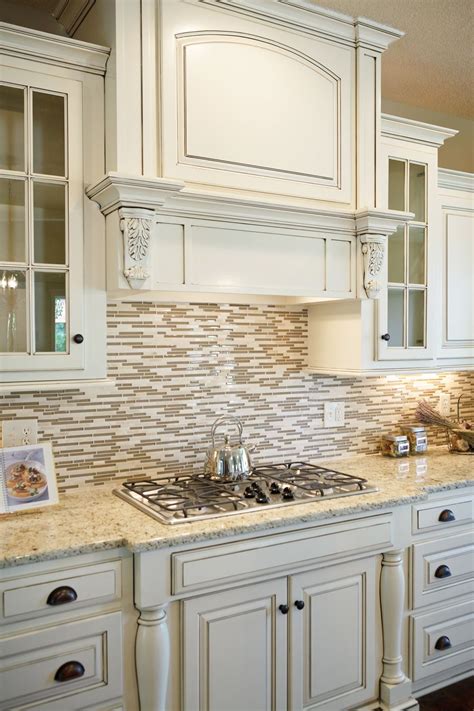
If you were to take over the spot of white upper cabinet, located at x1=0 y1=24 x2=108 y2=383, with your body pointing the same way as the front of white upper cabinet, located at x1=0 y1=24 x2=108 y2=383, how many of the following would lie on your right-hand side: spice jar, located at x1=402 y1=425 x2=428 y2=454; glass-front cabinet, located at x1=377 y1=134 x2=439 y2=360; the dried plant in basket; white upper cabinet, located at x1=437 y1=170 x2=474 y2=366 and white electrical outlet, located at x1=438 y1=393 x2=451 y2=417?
0

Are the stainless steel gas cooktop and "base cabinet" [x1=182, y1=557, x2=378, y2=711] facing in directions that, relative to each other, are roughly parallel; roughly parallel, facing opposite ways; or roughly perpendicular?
roughly parallel

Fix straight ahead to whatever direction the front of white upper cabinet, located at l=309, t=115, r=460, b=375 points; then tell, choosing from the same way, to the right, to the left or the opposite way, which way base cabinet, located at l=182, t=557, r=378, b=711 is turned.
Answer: the same way

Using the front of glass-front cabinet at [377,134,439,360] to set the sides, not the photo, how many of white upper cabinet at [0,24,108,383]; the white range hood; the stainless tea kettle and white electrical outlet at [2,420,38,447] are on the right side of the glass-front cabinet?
4

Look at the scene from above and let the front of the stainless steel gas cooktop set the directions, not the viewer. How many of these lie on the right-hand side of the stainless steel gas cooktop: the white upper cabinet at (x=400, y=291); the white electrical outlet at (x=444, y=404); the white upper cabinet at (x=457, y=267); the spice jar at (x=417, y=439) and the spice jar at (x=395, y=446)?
0

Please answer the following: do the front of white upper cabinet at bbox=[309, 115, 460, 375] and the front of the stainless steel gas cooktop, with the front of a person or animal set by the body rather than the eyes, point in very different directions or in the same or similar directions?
same or similar directions

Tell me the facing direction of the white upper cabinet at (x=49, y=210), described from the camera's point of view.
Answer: facing the viewer and to the right of the viewer

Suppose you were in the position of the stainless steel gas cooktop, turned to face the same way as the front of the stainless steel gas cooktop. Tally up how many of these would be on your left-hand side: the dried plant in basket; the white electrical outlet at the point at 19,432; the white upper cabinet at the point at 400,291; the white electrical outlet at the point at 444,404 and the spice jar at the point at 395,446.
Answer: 4

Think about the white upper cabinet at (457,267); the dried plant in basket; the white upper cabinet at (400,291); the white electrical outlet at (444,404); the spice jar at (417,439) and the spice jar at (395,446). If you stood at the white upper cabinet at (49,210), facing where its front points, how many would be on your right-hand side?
0

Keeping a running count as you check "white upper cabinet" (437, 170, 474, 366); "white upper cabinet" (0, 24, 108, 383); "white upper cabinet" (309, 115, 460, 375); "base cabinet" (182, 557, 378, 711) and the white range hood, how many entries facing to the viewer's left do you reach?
0

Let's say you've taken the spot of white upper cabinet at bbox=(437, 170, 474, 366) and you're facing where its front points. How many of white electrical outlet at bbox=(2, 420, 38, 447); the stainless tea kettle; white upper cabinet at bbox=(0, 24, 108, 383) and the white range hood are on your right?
4

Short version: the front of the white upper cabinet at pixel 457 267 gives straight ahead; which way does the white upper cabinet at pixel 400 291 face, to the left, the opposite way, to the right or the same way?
the same way

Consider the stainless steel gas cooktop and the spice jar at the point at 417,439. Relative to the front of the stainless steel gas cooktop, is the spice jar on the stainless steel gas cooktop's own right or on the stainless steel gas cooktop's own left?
on the stainless steel gas cooktop's own left

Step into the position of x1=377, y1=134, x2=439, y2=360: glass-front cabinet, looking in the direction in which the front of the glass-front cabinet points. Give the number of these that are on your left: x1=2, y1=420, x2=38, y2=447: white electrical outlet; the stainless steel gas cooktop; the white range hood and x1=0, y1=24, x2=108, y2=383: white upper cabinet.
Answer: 0

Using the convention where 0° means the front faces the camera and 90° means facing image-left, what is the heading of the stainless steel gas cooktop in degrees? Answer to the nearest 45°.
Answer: approximately 315°

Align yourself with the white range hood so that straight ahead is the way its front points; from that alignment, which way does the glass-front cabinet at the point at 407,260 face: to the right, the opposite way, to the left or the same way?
the same way

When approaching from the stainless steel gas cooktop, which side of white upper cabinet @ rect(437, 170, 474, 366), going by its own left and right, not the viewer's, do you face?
right

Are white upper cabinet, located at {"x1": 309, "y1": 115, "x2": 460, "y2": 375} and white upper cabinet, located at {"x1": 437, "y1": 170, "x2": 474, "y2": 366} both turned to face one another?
no
